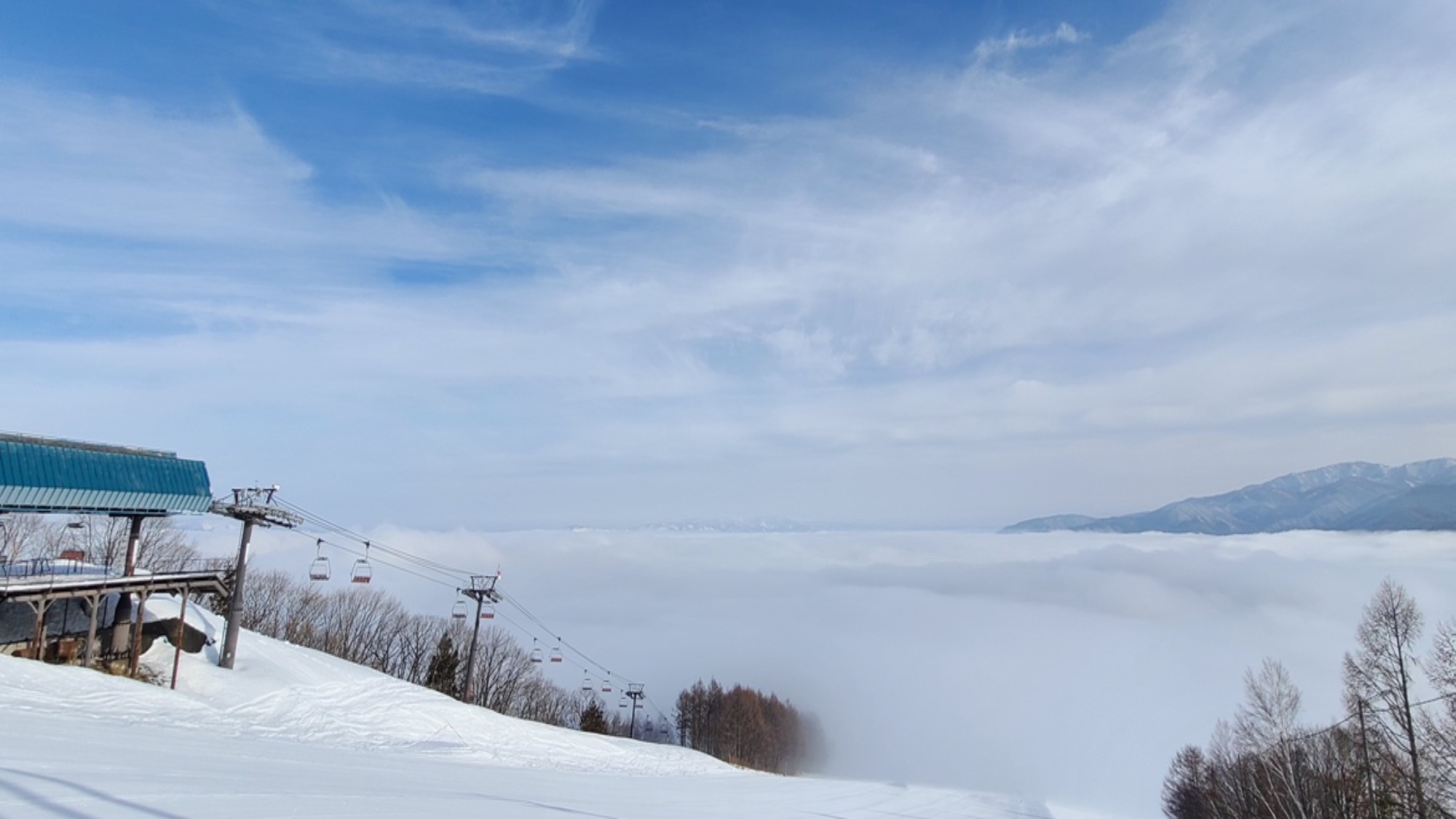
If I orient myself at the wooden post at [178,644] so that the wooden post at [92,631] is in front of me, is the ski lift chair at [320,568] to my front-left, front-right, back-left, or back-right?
back-right

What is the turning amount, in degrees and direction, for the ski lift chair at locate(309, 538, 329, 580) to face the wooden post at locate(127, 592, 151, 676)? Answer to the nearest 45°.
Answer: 0° — it already faces it

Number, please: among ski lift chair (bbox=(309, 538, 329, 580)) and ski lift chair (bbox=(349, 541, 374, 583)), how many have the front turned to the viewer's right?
0

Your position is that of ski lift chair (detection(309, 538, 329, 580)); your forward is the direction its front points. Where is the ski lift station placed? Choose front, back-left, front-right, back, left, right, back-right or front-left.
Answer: front

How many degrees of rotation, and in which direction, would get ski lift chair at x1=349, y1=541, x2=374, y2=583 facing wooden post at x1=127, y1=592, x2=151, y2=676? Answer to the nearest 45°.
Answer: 0° — it already faces it

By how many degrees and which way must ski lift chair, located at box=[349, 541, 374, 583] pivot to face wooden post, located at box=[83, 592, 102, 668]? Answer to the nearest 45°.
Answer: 0° — it already faces it

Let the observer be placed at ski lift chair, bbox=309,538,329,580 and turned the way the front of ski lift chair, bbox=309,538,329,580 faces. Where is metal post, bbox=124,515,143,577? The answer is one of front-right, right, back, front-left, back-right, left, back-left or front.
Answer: front

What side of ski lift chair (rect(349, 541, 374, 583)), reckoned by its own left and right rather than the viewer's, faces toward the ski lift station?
front

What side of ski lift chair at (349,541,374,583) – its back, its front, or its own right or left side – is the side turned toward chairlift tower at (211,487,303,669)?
front

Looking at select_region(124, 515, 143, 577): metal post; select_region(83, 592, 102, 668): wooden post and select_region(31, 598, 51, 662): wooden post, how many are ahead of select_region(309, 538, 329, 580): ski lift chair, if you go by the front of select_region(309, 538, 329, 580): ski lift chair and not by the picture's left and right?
3

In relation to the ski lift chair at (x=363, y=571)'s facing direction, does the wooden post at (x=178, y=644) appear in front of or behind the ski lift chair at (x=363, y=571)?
in front

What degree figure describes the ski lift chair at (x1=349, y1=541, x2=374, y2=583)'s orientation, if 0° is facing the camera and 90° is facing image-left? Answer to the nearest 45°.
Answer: approximately 45°

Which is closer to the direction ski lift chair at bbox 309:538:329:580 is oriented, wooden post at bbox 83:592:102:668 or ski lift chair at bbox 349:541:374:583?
the wooden post

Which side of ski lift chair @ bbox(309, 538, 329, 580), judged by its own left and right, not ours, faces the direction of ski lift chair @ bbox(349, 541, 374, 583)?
back
